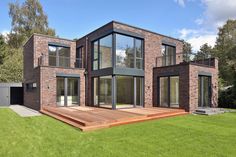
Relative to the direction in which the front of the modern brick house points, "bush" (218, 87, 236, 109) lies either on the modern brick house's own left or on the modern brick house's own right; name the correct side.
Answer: on the modern brick house's own left

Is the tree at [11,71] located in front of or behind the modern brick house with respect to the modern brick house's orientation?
behind

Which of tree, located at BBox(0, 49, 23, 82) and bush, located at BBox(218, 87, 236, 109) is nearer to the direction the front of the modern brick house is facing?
the bush

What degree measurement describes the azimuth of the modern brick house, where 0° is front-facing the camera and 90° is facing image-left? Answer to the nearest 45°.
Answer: approximately 315°

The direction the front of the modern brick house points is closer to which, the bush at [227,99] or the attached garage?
the bush

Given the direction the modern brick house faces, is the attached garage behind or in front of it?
behind
